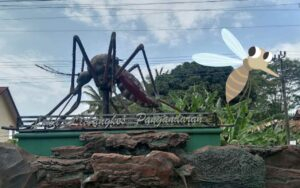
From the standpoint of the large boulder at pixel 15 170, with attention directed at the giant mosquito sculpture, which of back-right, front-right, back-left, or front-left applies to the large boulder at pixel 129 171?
front-right

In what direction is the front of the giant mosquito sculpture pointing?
to the viewer's left

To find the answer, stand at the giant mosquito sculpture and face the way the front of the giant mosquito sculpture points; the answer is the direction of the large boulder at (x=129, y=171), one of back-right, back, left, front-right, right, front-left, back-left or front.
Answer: left

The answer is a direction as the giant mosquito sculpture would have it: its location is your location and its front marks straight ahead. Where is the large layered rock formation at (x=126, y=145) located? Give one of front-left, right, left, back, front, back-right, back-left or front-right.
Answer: left

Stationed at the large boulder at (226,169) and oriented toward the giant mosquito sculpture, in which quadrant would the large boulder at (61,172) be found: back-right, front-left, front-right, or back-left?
front-left

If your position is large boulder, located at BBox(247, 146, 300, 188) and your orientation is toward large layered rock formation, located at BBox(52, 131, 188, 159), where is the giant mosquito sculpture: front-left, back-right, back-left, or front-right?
front-right

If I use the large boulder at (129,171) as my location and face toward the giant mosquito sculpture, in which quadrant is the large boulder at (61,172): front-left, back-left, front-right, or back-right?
front-left

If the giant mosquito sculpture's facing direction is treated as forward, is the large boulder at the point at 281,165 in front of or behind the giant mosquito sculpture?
behind

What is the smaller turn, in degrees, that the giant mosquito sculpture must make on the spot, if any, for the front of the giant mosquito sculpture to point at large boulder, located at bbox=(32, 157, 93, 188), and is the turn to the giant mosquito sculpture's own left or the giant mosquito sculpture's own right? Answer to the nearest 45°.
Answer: approximately 45° to the giant mosquito sculpture's own left

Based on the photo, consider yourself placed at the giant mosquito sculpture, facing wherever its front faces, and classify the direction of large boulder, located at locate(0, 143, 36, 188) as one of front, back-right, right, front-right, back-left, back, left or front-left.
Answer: front-left
